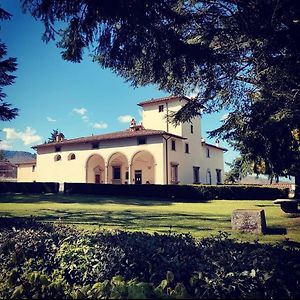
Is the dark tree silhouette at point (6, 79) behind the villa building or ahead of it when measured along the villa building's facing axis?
ahead

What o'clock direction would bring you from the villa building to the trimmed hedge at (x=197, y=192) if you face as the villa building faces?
The trimmed hedge is roughly at 10 o'clock from the villa building.

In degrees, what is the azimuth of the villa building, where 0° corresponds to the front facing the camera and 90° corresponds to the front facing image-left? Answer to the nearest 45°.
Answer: approximately 45°

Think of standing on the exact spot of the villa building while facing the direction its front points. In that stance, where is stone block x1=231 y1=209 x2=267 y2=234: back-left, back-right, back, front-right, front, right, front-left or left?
front-left

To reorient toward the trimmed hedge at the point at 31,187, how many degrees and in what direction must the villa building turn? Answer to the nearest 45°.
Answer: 0° — it already faces it
